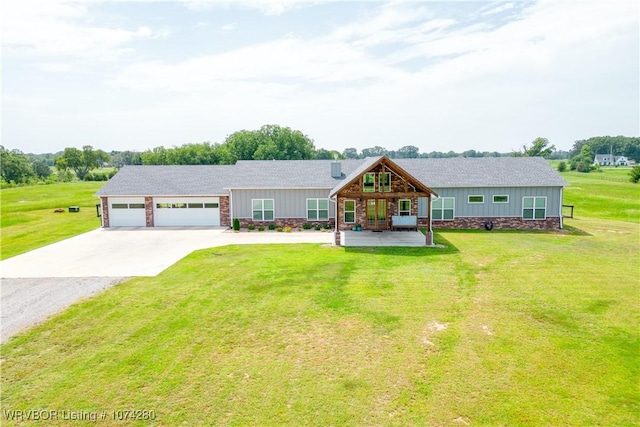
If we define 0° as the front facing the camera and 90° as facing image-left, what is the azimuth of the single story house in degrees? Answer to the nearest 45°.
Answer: approximately 0°
